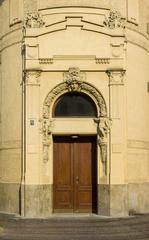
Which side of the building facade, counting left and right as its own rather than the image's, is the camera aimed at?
front
